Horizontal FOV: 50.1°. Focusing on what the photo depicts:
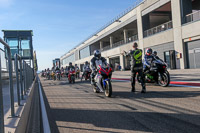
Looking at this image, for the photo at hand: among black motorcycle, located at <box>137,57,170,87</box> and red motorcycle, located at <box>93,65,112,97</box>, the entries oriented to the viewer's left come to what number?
0

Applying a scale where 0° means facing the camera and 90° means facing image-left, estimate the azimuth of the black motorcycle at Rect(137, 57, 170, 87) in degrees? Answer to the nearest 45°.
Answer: approximately 315°

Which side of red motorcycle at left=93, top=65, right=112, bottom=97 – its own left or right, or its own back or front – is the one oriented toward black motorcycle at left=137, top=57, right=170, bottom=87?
left

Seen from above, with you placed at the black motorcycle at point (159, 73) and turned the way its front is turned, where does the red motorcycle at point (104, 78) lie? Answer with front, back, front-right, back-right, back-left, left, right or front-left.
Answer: right

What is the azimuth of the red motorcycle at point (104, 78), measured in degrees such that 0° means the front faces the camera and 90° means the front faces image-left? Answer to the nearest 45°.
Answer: approximately 315°

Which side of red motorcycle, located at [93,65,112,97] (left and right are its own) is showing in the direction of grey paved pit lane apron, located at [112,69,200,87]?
left
